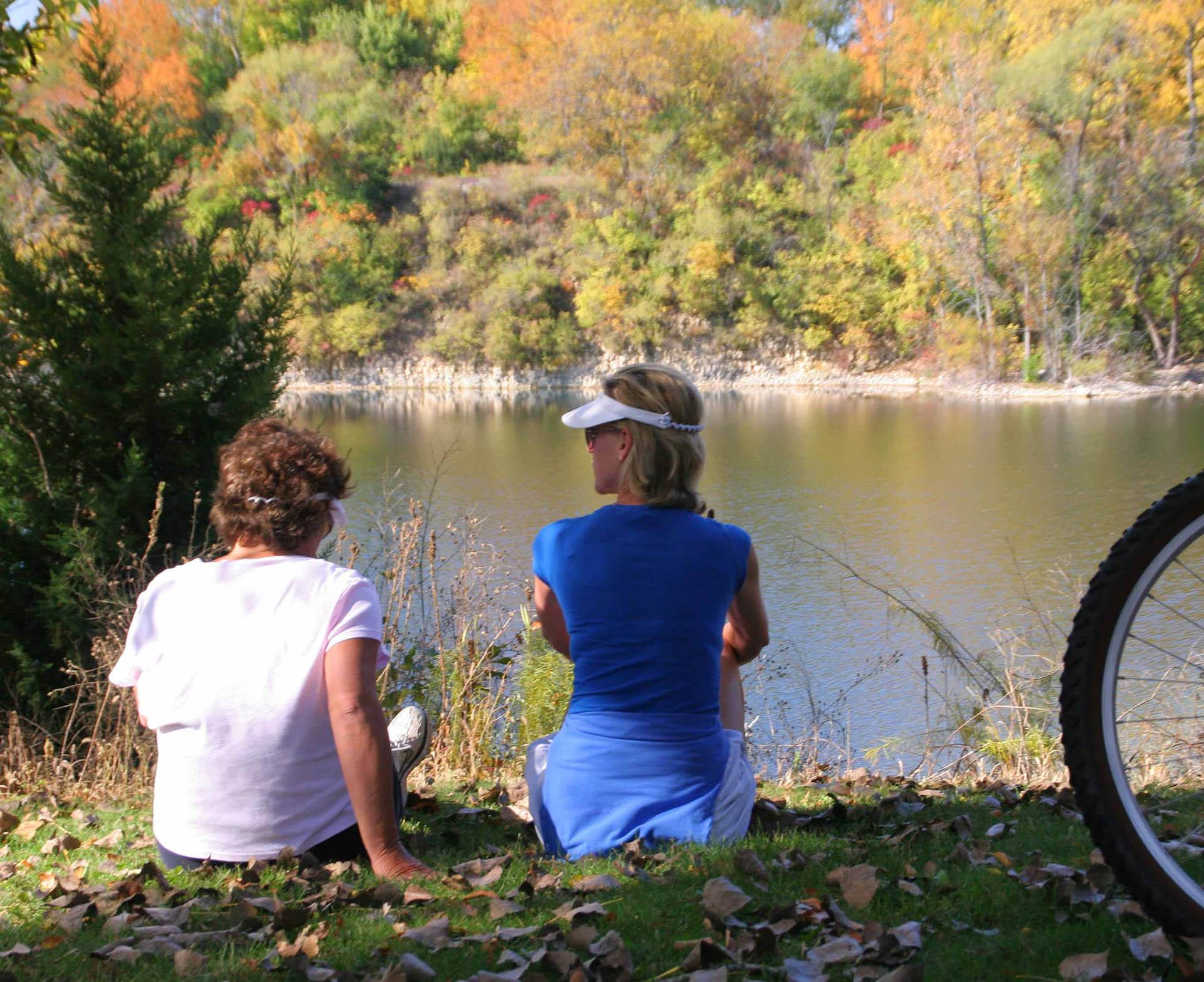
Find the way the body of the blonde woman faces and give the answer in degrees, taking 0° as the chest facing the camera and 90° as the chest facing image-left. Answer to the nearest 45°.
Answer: approximately 180°

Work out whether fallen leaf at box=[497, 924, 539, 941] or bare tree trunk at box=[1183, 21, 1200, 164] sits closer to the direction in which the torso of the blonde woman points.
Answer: the bare tree trunk

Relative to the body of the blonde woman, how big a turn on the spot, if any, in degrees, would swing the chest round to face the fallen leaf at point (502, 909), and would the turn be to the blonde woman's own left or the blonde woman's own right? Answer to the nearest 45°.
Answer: approximately 135° to the blonde woman's own left

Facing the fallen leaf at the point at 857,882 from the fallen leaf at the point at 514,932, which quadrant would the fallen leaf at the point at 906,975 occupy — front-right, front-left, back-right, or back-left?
front-right

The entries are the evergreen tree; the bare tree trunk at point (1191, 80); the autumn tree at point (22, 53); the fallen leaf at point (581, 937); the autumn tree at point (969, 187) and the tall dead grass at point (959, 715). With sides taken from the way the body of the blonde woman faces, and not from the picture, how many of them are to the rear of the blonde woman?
1

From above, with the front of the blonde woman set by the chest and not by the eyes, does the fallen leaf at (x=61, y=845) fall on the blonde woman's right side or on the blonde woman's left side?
on the blonde woman's left side

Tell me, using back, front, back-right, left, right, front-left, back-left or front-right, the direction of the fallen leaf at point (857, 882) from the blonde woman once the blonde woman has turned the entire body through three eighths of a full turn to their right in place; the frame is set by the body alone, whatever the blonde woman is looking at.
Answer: front

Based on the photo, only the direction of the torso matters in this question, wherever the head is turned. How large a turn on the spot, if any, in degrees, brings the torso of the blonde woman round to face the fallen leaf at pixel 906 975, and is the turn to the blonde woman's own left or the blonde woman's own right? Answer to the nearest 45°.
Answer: approximately 135° to the blonde woman's own right

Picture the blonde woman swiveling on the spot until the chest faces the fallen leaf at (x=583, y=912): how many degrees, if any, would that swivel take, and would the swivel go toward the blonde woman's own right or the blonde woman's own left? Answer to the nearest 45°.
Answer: approximately 180°

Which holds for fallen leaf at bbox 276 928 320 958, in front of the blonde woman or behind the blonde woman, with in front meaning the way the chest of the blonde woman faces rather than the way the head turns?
behind

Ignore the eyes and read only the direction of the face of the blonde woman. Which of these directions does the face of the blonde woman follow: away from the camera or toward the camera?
away from the camera

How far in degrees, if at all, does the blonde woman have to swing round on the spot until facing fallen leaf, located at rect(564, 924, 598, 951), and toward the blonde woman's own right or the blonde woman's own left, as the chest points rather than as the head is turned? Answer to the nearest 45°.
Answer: approximately 180°

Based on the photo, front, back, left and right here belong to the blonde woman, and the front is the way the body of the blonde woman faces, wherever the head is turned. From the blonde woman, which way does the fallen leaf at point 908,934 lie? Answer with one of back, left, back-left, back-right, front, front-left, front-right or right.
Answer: back-right

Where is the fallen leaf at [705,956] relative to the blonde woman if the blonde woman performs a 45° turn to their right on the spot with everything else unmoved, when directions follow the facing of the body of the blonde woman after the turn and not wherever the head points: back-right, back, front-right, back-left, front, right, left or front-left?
back-right

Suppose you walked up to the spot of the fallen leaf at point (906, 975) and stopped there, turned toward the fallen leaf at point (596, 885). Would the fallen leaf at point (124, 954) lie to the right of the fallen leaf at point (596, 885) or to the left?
left

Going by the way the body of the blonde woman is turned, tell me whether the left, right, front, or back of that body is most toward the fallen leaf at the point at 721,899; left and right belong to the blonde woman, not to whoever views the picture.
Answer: back

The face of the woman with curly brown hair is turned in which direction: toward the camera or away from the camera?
away from the camera
